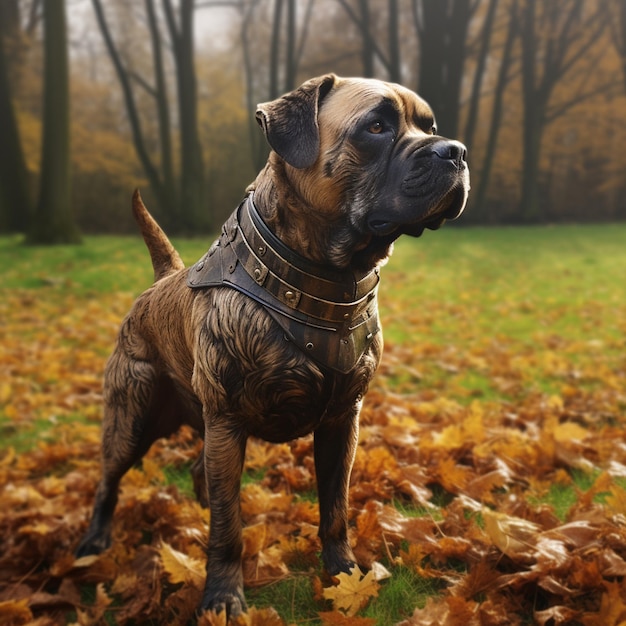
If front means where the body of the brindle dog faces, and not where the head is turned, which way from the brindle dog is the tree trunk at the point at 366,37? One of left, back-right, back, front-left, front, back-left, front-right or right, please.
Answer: back-left

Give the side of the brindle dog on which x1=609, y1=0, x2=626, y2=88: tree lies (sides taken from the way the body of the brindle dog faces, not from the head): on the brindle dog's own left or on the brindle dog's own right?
on the brindle dog's own left

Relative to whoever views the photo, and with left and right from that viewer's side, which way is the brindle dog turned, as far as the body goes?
facing the viewer and to the right of the viewer

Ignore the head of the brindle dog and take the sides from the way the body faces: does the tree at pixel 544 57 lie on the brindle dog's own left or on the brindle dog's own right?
on the brindle dog's own left

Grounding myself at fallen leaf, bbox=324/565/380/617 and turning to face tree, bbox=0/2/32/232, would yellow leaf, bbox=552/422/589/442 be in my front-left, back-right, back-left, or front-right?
front-right

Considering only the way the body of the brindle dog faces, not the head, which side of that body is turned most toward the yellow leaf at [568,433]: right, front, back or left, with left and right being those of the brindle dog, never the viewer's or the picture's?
left

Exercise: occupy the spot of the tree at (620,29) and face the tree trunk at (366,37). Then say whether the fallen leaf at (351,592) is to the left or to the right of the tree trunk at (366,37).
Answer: left

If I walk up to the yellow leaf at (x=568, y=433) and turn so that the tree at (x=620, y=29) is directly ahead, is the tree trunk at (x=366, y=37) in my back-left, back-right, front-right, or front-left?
front-left
